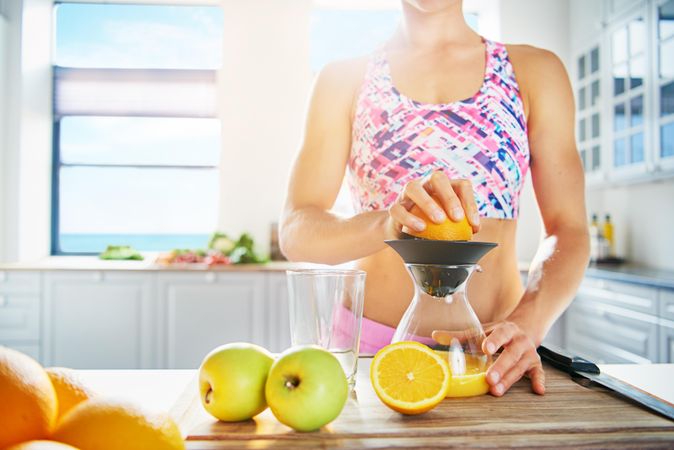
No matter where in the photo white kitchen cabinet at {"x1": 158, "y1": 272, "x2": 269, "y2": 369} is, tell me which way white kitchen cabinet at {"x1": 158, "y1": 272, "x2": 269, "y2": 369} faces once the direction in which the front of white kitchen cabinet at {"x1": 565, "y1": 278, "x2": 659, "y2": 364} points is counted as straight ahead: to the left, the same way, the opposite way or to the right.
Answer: to the left

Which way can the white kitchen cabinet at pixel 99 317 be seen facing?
toward the camera

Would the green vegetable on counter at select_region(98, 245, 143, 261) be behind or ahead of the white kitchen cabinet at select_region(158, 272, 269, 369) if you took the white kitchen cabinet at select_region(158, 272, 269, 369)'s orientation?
behind

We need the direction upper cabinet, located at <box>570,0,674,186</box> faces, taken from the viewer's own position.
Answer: facing the viewer and to the left of the viewer

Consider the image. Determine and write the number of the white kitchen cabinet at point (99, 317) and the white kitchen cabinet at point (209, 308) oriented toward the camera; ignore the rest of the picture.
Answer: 2

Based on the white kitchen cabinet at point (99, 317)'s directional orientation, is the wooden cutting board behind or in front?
in front

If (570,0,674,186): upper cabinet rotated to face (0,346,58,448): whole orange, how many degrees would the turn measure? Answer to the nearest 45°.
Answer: approximately 45° to its left

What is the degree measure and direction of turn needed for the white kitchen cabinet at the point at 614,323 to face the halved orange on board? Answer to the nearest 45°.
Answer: approximately 45° to its left

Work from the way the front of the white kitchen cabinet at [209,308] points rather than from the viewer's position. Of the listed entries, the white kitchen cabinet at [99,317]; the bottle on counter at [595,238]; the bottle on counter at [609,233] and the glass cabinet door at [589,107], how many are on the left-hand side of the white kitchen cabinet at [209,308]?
3

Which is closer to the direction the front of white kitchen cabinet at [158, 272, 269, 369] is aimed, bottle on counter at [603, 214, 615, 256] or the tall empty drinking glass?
the tall empty drinking glass

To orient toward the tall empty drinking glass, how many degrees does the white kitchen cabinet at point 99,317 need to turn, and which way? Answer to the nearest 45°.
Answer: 0° — it already faces it

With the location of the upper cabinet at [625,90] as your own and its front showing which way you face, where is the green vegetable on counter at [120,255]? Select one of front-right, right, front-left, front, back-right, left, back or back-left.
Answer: front-right

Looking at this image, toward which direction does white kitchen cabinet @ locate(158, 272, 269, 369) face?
toward the camera

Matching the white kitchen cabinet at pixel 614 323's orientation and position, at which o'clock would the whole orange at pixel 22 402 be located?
The whole orange is roughly at 11 o'clock from the white kitchen cabinet.

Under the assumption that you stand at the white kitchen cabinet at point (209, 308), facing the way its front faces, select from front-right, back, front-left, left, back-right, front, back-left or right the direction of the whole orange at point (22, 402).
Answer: front

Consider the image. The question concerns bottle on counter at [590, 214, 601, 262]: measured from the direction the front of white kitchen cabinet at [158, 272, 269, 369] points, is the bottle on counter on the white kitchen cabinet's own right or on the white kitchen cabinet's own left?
on the white kitchen cabinet's own left

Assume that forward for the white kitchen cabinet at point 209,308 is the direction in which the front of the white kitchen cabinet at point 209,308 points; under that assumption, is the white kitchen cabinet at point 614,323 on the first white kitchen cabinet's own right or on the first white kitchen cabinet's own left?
on the first white kitchen cabinet's own left
